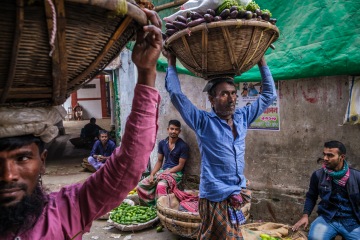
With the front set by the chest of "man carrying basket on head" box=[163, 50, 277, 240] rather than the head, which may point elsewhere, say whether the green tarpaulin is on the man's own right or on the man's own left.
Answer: on the man's own left

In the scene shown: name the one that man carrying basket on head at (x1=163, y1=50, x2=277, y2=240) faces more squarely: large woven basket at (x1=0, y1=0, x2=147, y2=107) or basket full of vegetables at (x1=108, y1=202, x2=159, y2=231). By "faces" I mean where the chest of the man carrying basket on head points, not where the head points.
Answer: the large woven basket

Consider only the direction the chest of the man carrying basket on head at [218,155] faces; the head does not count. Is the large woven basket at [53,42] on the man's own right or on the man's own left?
on the man's own right

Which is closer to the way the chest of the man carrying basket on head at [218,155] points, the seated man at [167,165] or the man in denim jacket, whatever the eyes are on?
the man in denim jacket

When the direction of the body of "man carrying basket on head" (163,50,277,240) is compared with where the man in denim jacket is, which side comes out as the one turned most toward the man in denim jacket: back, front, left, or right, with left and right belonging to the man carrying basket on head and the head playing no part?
left

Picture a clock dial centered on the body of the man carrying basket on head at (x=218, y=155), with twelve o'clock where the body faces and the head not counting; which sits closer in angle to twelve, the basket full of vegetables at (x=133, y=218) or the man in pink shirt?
the man in pink shirt

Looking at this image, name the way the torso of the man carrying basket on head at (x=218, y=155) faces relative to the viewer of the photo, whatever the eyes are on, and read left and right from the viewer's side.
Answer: facing the viewer and to the right of the viewer
